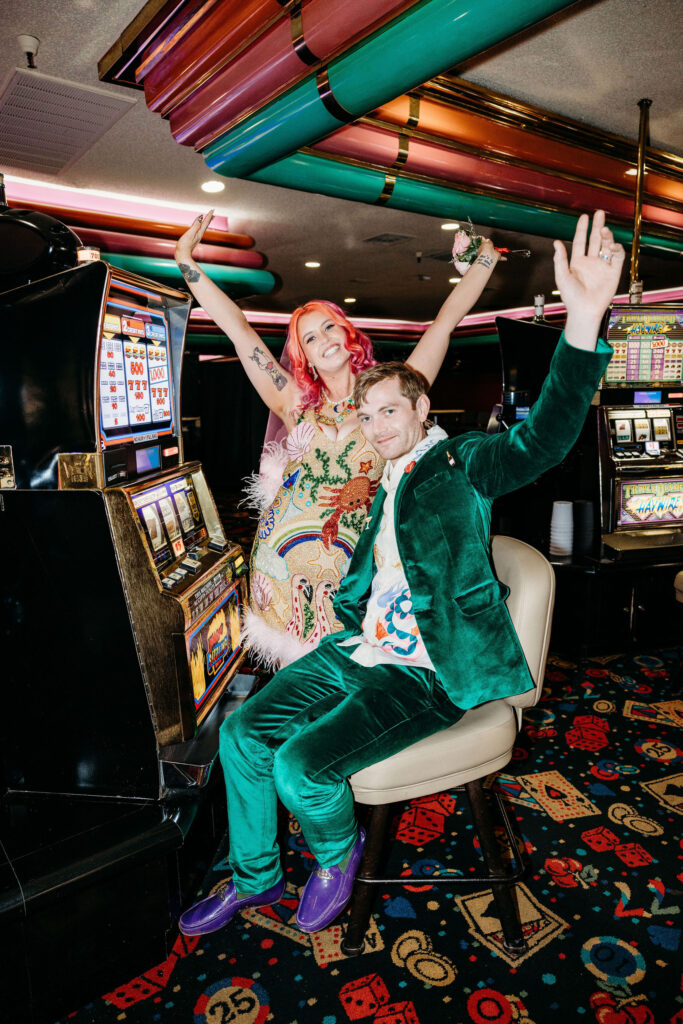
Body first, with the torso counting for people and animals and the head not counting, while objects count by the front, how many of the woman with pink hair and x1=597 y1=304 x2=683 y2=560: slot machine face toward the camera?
2

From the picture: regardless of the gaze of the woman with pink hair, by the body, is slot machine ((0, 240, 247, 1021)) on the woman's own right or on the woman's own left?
on the woman's own right

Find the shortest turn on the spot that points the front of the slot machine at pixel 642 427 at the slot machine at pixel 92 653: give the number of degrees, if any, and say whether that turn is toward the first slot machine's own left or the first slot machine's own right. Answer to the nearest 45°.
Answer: approximately 45° to the first slot machine's own right

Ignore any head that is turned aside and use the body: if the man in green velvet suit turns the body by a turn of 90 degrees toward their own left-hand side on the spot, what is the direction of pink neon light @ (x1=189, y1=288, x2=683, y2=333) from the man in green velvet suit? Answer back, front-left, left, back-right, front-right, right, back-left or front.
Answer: back-left

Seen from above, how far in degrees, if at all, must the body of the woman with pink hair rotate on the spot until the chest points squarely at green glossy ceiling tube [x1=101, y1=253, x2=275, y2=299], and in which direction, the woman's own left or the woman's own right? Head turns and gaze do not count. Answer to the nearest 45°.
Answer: approximately 180°

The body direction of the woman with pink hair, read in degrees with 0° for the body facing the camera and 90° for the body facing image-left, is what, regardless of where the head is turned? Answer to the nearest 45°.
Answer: approximately 0°

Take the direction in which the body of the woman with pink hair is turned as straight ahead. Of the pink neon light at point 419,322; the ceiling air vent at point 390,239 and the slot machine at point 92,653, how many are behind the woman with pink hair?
2

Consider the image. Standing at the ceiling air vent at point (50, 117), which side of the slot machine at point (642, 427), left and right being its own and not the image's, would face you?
right
